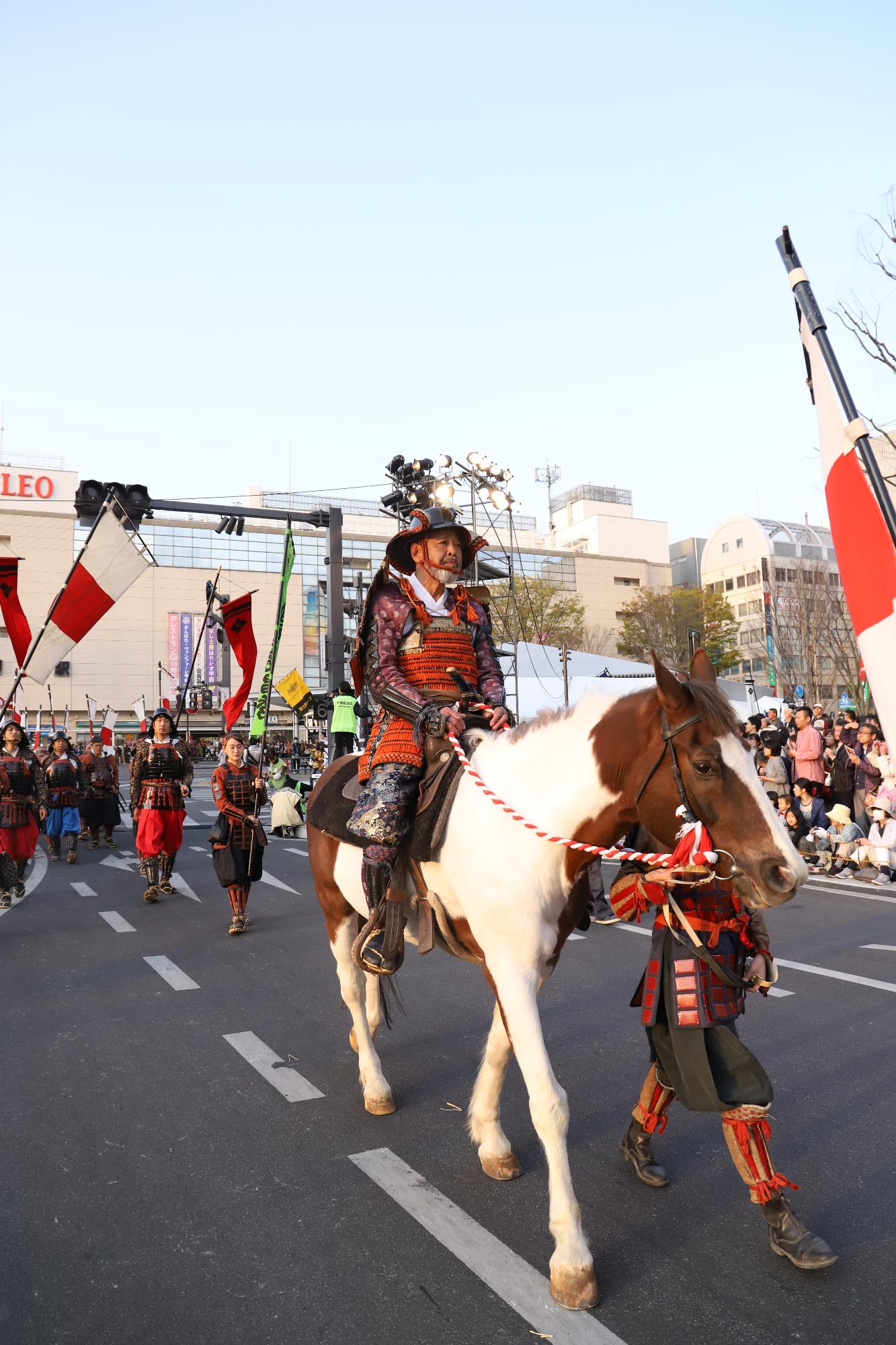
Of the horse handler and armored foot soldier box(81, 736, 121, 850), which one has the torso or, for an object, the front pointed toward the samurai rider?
the armored foot soldier

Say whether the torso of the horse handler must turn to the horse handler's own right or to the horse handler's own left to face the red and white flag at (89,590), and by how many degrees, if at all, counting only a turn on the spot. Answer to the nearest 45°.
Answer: approximately 180°

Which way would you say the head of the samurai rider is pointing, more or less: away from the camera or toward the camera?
toward the camera

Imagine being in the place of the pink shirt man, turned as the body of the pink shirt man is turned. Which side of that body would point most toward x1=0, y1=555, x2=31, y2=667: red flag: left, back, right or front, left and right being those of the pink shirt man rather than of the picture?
front

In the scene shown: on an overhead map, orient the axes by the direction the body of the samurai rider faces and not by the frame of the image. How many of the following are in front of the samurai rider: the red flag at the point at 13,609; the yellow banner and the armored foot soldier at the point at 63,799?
0

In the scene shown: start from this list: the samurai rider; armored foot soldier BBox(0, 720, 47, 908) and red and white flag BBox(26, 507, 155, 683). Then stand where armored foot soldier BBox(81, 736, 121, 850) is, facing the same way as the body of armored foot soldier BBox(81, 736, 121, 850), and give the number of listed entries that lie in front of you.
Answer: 3

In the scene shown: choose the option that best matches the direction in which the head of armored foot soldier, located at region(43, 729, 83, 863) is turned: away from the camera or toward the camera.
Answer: toward the camera

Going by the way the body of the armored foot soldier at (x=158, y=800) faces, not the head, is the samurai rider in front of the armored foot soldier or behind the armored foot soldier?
in front

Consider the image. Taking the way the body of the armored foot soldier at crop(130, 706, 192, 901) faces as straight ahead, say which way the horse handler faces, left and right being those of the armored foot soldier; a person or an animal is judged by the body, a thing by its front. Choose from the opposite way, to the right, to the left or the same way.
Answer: the same way

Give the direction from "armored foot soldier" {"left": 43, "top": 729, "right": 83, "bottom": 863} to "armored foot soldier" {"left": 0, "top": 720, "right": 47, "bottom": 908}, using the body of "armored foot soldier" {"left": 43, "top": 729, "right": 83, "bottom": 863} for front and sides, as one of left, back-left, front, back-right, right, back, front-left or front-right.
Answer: front

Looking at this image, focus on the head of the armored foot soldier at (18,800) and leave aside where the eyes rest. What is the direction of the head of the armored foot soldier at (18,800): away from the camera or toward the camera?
toward the camera

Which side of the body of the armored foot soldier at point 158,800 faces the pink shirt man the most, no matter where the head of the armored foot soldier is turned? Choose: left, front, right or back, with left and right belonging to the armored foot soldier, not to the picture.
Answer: left
